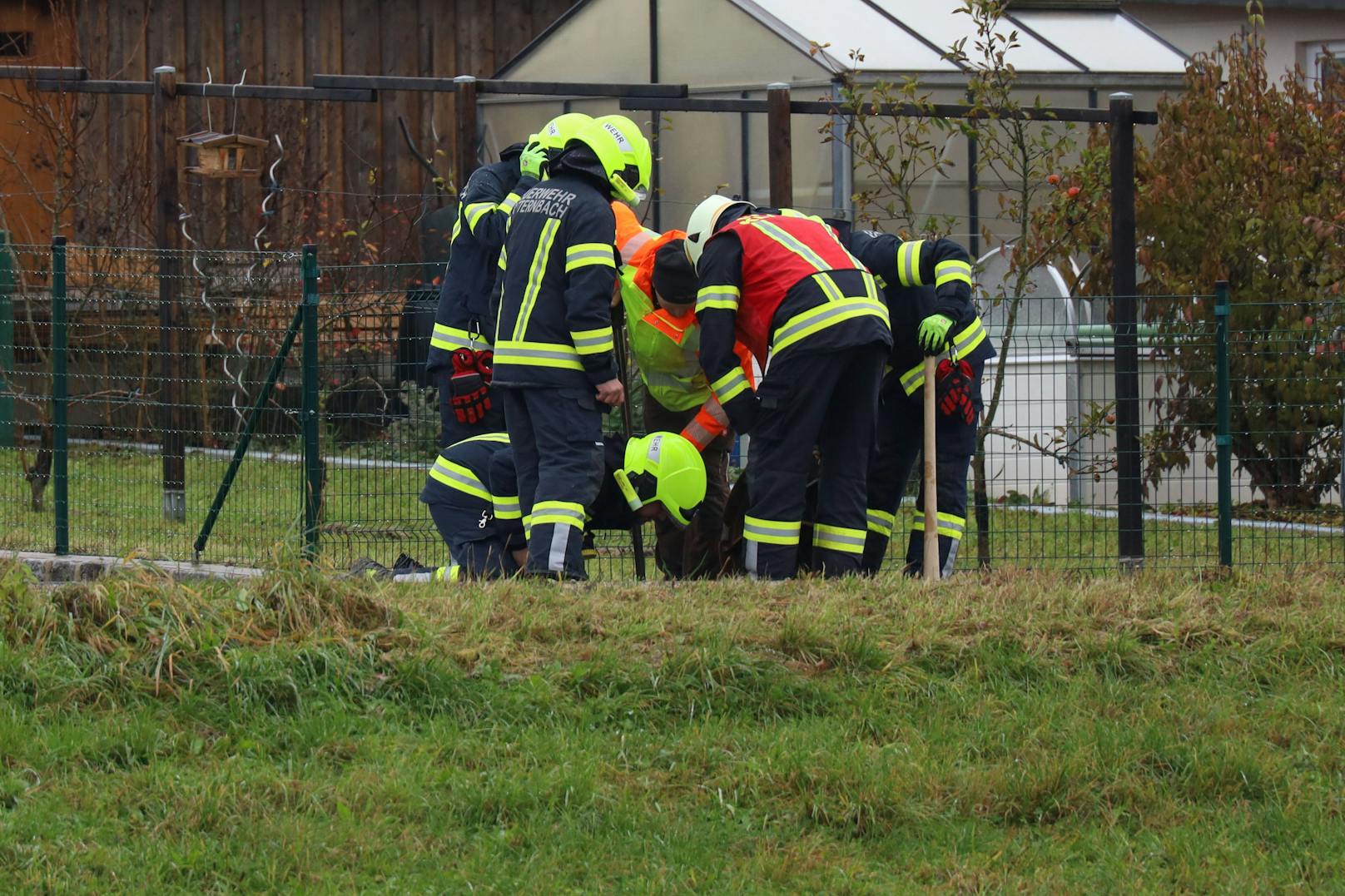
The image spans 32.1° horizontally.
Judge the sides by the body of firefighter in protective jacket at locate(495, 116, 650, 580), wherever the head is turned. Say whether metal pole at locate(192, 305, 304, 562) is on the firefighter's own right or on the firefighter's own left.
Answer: on the firefighter's own left

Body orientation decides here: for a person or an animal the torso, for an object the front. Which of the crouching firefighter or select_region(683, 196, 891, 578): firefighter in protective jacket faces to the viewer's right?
the crouching firefighter

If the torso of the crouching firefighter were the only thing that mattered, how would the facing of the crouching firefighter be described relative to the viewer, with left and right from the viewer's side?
facing to the right of the viewer

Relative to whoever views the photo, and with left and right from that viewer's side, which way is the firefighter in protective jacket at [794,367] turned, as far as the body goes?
facing away from the viewer and to the left of the viewer

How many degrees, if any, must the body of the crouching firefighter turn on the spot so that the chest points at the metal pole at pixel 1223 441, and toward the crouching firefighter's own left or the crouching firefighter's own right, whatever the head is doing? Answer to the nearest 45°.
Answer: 0° — they already face it

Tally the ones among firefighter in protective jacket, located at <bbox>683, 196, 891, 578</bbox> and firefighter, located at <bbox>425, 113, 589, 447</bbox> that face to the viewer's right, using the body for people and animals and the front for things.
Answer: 1

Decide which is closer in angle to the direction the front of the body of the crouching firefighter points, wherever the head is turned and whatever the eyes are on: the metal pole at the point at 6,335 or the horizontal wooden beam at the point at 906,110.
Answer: the horizontal wooden beam

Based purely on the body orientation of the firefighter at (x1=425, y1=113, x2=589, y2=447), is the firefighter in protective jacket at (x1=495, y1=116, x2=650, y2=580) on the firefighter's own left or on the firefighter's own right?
on the firefighter's own right

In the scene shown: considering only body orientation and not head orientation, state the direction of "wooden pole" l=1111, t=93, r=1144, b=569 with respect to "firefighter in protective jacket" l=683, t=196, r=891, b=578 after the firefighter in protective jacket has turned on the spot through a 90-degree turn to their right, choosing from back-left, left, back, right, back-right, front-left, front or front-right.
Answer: front

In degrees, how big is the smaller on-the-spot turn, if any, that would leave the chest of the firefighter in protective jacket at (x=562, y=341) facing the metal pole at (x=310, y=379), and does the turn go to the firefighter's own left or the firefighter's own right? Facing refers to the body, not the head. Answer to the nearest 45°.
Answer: approximately 90° to the firefighter's own left

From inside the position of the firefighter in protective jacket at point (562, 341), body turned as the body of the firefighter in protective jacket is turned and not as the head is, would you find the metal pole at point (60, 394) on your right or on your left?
on your left
